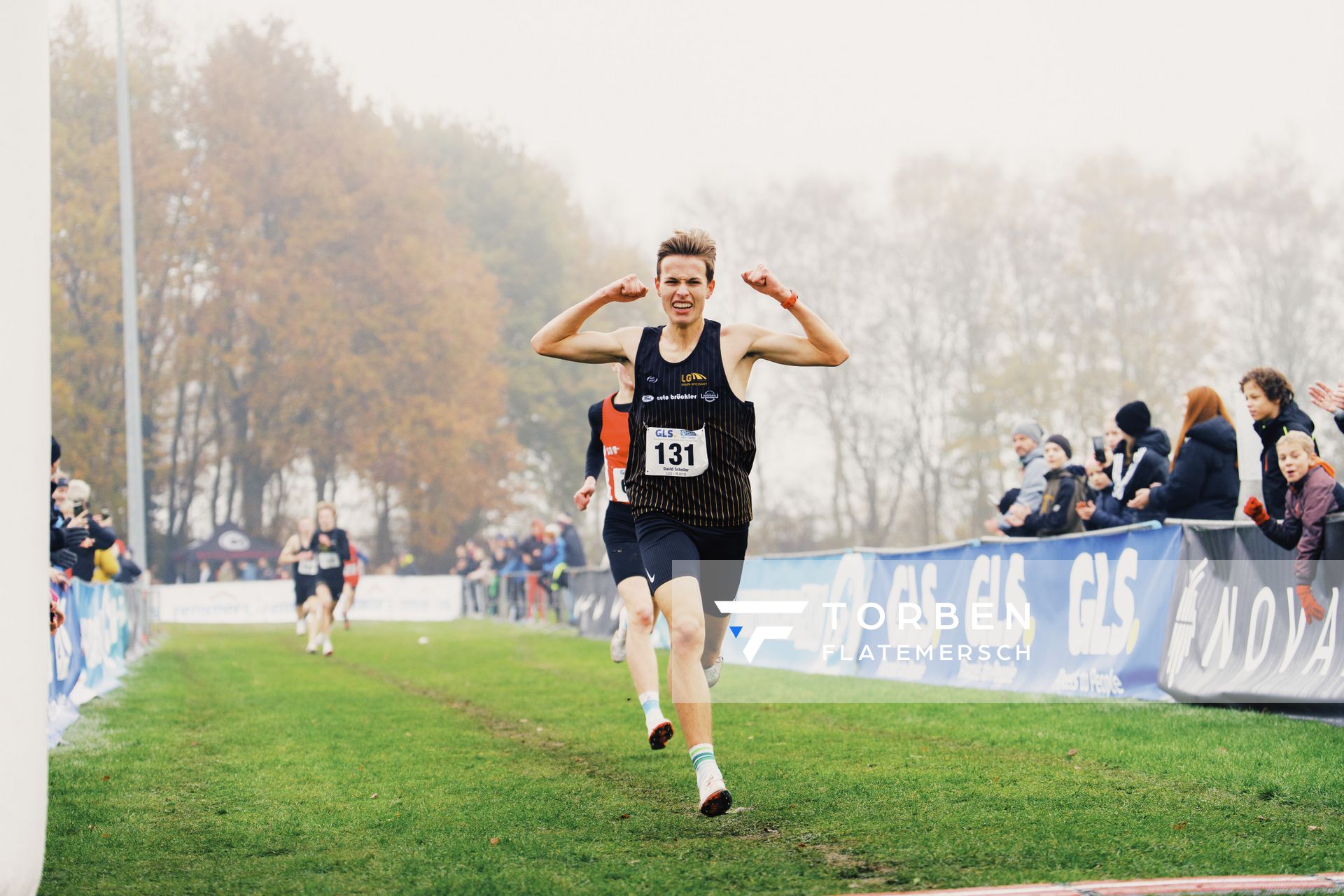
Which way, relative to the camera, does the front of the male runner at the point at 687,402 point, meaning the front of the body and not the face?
toward the camera

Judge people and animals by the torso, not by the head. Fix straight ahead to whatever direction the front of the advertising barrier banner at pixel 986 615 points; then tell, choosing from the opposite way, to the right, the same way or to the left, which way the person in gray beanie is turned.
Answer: the same way

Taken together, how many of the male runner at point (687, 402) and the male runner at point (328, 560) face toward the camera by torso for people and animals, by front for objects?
2

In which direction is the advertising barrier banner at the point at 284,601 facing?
toward the camera

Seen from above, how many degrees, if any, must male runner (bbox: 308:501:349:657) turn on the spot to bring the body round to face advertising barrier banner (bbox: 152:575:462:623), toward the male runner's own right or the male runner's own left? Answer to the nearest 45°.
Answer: approximately 180°

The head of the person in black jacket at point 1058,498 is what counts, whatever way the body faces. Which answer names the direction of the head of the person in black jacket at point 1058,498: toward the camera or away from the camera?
toward the camera

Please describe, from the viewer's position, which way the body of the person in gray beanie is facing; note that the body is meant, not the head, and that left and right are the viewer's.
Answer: facing the viewer and to the left of the viewer

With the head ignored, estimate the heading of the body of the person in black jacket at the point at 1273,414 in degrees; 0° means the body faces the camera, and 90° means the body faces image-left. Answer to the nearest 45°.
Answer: approximately 45°

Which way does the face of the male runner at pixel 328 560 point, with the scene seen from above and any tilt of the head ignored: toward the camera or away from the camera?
toward the camera

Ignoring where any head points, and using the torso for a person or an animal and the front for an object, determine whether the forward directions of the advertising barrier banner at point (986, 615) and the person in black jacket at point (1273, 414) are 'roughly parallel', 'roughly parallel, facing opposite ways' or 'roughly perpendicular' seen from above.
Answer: roughly parallel

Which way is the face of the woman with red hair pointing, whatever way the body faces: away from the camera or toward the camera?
away from the camera

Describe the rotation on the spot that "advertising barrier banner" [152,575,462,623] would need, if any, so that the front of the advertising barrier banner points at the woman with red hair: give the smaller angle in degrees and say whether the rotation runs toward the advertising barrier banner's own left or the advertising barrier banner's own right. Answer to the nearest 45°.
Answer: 0° — it already faces them
